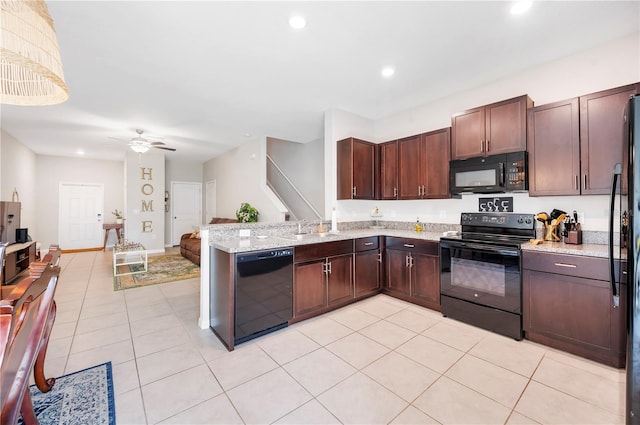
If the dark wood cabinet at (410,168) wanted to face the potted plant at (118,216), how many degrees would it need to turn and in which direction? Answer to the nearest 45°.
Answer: approximately 45° to its right

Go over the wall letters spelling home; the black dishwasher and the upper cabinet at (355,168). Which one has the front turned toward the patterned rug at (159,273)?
the wall letters spelling home

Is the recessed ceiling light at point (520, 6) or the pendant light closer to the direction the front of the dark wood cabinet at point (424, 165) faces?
the pendant light

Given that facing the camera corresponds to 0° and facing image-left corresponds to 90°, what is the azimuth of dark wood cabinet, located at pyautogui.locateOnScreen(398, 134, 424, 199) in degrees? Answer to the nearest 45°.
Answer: approximately 45°
